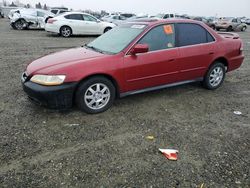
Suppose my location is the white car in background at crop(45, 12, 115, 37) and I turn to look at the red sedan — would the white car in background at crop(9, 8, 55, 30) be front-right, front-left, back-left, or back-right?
back-right

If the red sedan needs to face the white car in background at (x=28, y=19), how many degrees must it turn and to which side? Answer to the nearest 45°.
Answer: approximately 90° to its right

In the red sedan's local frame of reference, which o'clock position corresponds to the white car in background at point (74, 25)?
The white car in background is roughly at 4 o'clock from the red sedan.

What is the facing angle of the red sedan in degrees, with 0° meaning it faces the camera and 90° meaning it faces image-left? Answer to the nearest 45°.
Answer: approximately 45°

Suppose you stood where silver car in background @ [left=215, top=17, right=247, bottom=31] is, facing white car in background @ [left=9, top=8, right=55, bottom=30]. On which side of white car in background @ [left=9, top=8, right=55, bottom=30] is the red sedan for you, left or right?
left

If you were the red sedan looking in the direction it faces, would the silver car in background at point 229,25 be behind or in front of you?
behind
